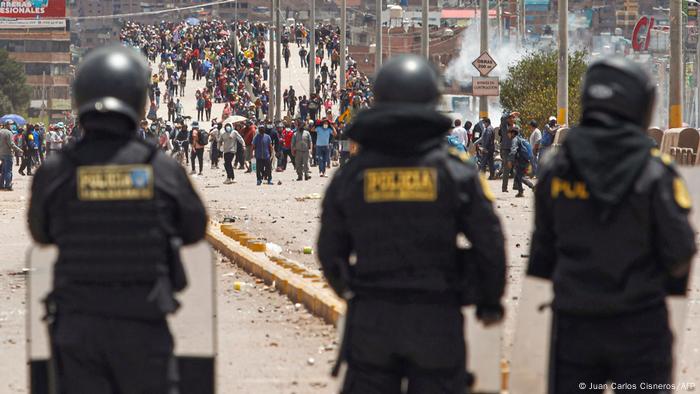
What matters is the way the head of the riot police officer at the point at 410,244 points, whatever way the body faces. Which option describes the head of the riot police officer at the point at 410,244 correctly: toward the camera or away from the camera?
away from the camera

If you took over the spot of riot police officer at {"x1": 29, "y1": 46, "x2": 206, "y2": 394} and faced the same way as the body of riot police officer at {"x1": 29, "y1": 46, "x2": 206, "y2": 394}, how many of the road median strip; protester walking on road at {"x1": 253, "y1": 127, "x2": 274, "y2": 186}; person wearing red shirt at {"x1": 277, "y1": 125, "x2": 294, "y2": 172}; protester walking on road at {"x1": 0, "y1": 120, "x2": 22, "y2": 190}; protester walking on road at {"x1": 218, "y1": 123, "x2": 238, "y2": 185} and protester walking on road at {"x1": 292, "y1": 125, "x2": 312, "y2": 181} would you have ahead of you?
6

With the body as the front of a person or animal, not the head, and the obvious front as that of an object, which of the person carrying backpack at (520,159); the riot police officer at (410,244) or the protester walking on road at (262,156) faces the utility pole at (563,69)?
the riot police officer

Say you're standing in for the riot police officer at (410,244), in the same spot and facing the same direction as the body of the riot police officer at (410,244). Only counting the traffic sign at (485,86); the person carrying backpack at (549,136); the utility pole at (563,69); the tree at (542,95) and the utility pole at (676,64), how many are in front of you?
5

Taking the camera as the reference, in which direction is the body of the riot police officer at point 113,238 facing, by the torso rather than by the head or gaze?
away from the camera

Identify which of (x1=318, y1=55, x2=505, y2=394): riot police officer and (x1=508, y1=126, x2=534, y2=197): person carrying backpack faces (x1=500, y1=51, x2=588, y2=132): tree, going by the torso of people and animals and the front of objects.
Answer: the riot police officer

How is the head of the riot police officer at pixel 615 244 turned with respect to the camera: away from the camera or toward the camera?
away from the camera

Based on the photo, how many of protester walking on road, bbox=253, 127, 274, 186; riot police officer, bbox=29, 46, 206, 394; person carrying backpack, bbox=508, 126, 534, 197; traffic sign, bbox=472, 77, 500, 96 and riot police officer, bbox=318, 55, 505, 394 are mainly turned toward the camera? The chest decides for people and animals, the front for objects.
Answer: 2

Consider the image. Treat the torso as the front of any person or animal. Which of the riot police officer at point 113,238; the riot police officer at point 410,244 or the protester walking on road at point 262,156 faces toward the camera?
the protester walking on road

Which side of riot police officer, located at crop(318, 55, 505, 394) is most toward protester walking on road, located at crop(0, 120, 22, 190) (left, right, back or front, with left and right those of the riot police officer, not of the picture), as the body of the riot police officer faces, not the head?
front

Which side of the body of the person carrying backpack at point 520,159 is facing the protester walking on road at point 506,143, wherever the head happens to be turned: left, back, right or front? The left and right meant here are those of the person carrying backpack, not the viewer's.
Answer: right

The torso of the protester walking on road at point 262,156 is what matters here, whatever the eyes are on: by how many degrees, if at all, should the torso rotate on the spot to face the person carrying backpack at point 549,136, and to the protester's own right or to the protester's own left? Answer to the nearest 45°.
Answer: approximately 45° to the protester's own left

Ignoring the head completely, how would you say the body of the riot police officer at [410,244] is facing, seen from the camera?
away from the camera

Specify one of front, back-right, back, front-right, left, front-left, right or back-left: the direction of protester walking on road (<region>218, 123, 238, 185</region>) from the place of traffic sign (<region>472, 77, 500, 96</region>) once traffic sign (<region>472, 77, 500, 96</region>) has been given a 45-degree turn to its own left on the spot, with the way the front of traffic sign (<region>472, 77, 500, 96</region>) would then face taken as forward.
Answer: back-right

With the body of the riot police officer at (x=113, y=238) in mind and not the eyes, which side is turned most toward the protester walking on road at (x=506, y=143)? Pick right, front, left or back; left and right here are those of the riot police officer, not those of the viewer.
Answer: front
